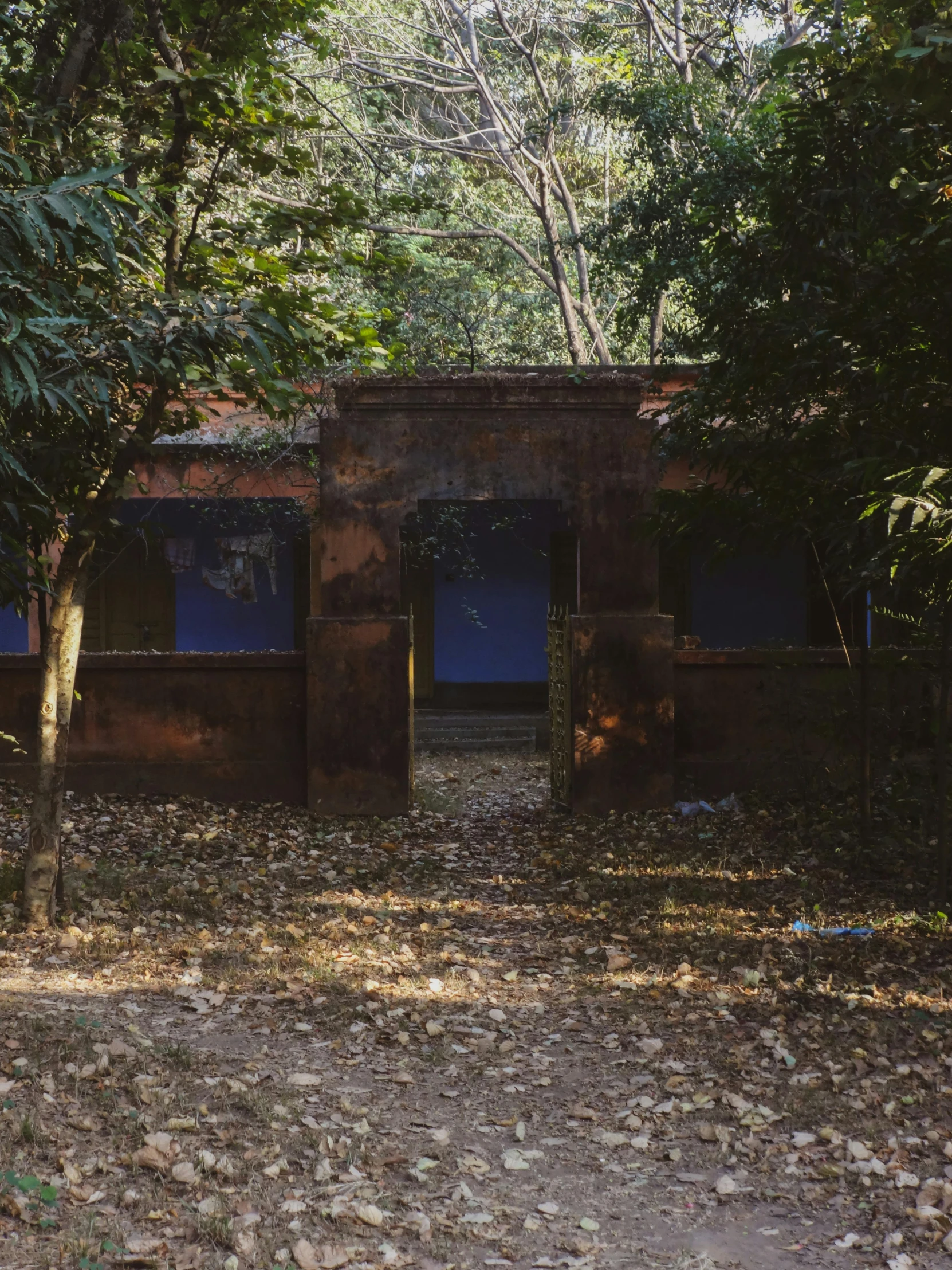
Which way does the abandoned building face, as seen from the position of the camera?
facing the viewer

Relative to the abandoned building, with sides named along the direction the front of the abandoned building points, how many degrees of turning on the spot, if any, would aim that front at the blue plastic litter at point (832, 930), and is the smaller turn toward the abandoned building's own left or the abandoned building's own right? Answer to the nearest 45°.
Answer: approximately 45° to the abandoned building's own left

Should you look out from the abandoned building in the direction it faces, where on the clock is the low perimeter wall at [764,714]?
The low perimeter wall is roughly at 9 o'clock from the abandoned building.

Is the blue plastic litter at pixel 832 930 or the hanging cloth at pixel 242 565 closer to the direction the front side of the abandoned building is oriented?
the blue plastic litter

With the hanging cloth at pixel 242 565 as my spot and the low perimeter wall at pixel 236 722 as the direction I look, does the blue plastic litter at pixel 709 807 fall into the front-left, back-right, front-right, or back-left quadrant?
front-left

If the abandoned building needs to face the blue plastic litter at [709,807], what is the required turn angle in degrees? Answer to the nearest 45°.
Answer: approximately 90° to its left

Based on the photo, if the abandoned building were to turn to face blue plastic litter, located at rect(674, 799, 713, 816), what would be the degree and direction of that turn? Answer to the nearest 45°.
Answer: approximately 90° to its left

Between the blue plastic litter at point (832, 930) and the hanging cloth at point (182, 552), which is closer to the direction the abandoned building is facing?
the blue plastic litter
